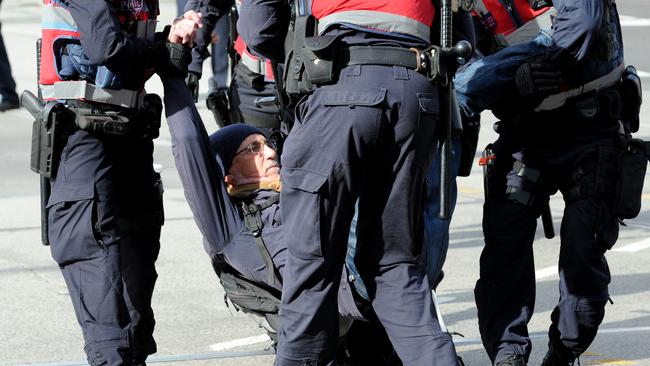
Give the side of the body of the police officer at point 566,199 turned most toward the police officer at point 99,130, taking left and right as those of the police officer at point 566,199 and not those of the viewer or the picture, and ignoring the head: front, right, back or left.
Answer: front

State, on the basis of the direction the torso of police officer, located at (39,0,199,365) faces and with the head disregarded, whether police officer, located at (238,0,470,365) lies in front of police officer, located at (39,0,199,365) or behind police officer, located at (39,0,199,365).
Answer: in front
